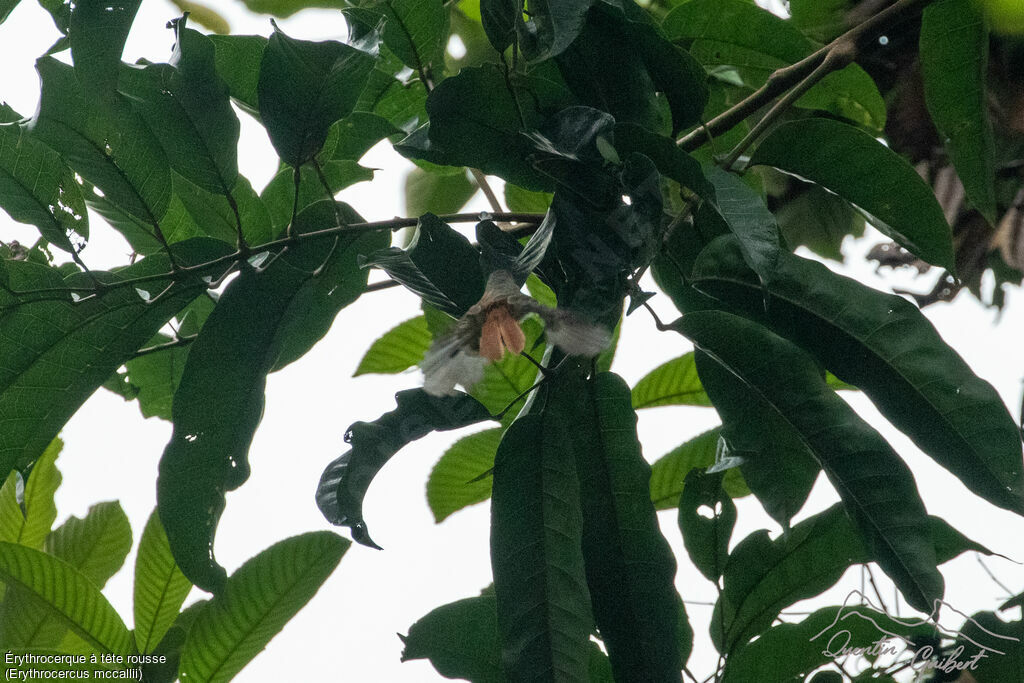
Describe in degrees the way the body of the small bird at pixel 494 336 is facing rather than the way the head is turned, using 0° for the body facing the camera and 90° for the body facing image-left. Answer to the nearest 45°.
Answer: approximately 180°
